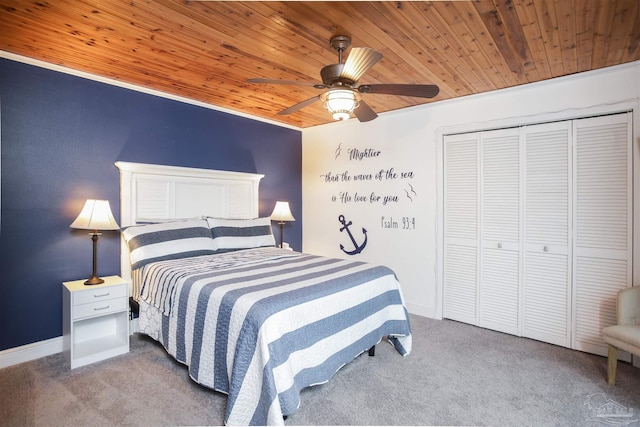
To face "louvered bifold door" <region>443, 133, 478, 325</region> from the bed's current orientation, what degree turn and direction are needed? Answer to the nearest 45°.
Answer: approximately 45° to its left

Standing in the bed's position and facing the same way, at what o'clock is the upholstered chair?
The upholstered chair is roughly at 11 o'clock from the bed.

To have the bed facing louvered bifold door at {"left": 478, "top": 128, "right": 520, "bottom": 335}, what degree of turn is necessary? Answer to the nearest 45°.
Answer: approximately 45° to its left

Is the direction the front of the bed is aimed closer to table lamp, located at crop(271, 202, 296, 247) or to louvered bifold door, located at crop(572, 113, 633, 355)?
the louvered bifold door

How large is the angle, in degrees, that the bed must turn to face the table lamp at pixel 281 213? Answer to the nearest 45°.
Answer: approximately 135° to its left

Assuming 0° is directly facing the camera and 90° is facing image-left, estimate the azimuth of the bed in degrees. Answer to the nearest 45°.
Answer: approximately 315°

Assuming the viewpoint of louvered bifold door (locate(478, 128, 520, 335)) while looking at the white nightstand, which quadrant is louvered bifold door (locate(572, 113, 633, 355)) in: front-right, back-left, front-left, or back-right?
back-left
